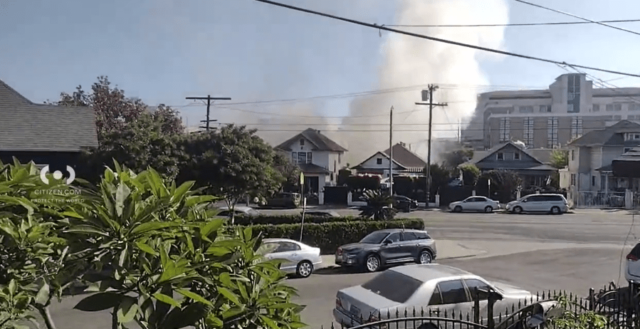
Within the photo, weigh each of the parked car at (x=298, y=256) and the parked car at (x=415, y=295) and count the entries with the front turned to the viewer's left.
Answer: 1

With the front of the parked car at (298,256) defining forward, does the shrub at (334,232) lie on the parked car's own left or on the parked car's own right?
on the parked car's own right

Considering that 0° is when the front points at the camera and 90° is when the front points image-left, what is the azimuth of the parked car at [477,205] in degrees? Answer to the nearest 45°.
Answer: approximately 90°

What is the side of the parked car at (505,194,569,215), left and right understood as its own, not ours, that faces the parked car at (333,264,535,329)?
left

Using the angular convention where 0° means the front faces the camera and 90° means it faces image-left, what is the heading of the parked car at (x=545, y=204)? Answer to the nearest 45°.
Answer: approximately 90°

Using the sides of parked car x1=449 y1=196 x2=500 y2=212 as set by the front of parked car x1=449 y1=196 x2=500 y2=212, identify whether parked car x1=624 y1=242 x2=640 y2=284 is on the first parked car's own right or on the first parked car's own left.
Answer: on the first parked car's own left

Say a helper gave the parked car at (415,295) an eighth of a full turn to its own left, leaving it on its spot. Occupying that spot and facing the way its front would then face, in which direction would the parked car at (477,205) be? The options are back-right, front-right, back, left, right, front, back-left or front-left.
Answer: front

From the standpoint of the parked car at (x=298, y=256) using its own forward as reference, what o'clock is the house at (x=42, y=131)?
The house is roughly at 1 o'clock from the parked car.

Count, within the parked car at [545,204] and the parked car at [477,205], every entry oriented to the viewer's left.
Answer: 2

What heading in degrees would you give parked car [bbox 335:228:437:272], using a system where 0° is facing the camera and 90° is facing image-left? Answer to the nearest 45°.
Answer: approximately 45°

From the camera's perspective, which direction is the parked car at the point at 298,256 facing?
to the viewer's left

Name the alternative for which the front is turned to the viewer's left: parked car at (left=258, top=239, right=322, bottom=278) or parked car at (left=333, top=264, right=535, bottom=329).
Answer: parked car at (left=258, top=239, right=322, bottom=278)

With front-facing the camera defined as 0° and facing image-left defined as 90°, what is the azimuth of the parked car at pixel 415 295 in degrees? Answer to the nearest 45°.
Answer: approximately 225°

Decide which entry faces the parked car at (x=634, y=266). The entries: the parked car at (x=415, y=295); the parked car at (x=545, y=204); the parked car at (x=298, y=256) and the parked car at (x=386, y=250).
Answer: the parked car at (x=415, y=295)

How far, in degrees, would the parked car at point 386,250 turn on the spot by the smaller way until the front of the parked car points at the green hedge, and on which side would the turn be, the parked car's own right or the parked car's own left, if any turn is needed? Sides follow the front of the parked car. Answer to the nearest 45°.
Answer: approximately 90° to the parked car's own right
